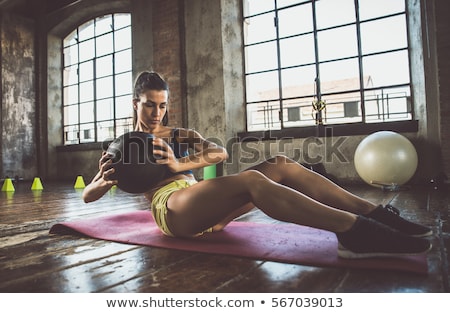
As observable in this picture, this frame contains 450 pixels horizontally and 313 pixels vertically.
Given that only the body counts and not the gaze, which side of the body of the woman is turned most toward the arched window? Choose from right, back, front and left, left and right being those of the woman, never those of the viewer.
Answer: back

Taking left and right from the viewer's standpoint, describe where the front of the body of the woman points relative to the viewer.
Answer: facing the viewer and to the right of the viewer

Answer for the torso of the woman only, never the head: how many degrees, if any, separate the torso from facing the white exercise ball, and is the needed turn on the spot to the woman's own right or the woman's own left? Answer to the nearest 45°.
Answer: approximately 90° to the woman's own left

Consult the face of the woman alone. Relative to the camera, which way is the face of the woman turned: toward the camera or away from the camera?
toward the camera

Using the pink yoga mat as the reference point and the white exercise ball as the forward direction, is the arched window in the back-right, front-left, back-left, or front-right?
front-left

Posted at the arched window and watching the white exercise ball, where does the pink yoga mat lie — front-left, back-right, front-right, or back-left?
front-right
